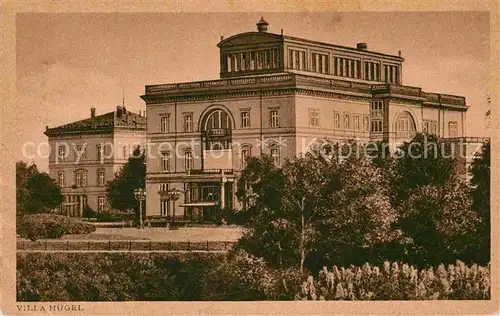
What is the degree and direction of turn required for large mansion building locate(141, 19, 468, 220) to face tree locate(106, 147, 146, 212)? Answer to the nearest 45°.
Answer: approximately 45° to its right

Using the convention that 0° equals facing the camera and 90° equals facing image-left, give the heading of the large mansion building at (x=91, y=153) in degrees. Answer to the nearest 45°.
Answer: approximately 45°

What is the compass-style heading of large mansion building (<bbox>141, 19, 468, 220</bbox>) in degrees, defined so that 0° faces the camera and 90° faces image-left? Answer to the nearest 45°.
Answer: approximately 45°

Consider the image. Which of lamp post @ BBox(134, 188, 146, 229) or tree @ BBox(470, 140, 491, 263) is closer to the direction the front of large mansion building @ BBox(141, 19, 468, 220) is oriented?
the lamp post
